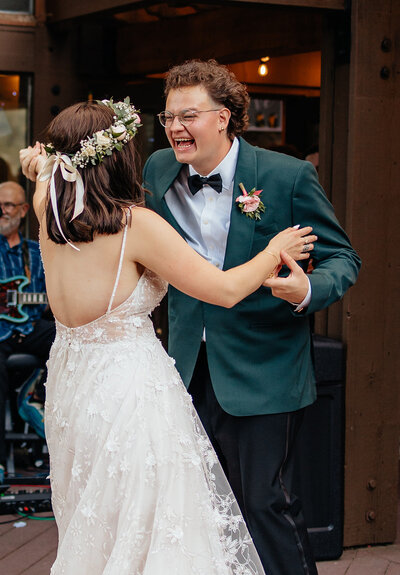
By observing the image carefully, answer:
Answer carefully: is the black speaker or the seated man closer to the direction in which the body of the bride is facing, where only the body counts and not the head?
the black speaker

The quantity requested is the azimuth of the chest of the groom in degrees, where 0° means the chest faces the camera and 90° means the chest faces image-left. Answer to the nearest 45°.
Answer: approximately 45°

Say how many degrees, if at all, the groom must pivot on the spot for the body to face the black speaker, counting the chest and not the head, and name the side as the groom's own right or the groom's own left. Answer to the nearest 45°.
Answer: approximately 135° to the groom's own right

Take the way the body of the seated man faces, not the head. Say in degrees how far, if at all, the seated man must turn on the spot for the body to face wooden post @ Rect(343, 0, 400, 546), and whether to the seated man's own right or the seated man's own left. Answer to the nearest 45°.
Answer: approximately 45° to the seated man's own left

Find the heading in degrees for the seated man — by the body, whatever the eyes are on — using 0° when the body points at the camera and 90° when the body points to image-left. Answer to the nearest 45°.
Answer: approximately 0°

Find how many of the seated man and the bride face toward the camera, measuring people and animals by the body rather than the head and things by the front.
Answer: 1

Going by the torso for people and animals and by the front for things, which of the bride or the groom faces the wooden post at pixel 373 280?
the bride

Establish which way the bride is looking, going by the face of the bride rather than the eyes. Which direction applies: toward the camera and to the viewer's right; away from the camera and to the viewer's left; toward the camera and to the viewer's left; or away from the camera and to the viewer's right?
away from the camera and to the viewer's right

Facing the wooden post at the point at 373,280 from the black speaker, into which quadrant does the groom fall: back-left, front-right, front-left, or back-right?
back-right

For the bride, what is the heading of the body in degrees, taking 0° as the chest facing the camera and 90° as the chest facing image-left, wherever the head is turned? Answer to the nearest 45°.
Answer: approximately 225°

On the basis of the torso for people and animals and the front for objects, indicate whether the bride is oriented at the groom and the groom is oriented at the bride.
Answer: yes
